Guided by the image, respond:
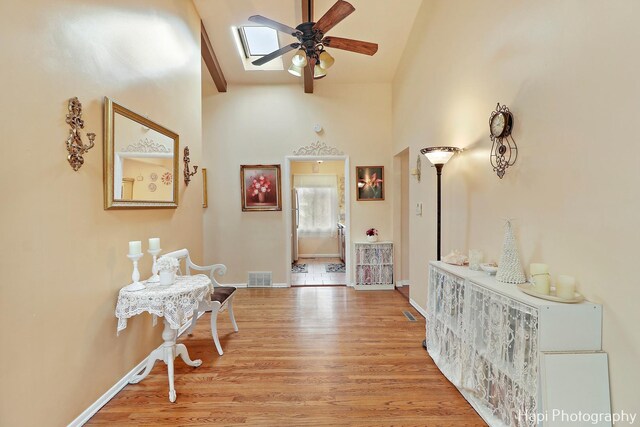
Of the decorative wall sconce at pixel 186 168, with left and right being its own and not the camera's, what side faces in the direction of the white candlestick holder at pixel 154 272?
right

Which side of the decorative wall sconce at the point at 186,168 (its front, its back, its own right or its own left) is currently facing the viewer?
right

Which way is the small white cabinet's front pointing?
toward the camera

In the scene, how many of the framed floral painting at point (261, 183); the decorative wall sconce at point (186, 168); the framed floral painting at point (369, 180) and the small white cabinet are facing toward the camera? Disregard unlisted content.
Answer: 3

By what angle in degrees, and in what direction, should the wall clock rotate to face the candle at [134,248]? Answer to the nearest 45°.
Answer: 0° — it already faces it

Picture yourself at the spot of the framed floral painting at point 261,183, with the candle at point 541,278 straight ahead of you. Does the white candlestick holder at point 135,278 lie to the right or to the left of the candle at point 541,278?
right

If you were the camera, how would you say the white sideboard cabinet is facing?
facing the viewer and to the left of the viewer

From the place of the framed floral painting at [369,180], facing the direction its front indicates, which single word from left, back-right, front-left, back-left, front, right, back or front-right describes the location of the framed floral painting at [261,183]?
right

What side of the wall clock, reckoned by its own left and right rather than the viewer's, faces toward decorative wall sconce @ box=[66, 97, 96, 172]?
front

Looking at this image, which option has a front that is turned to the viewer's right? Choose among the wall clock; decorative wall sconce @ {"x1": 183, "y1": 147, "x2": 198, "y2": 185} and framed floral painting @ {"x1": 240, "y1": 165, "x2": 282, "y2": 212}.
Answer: the decorative wall sconce

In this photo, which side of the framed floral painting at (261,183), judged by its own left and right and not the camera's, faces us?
front

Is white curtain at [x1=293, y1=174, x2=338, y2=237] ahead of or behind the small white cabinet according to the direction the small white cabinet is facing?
behind

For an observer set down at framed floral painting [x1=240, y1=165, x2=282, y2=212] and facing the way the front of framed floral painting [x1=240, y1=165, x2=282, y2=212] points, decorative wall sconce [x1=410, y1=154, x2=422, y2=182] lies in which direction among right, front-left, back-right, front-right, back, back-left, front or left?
front-left
